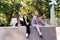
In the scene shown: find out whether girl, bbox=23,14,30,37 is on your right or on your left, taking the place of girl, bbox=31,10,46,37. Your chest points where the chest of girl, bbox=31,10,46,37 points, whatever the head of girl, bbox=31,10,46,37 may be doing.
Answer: on your right

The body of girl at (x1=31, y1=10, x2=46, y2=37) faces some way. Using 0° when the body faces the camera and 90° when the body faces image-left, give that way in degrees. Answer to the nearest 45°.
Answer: approximately 315°
